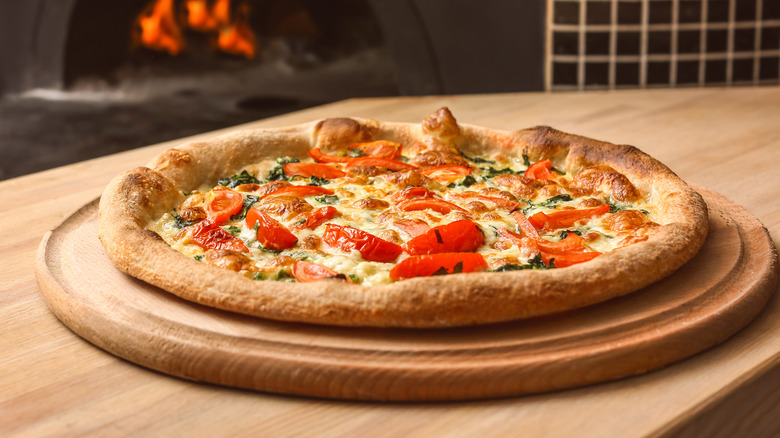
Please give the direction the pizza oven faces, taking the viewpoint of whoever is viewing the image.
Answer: facing the viewer

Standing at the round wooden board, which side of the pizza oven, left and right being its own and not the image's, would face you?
front

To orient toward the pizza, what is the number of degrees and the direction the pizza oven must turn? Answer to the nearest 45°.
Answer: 0° — it already faces it
